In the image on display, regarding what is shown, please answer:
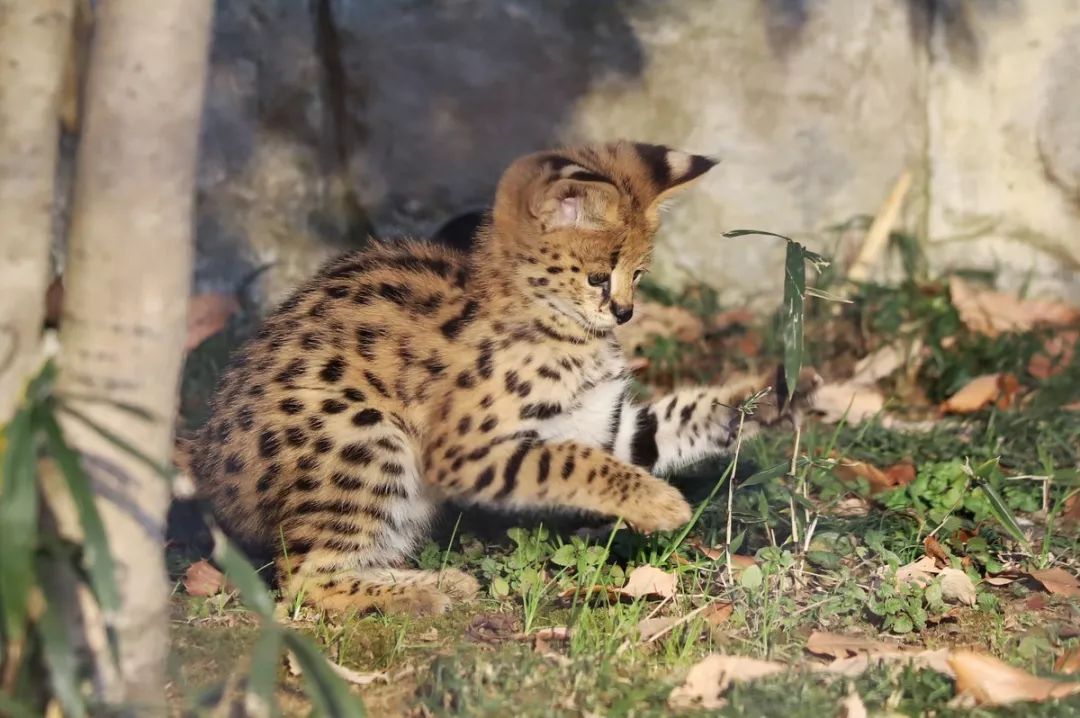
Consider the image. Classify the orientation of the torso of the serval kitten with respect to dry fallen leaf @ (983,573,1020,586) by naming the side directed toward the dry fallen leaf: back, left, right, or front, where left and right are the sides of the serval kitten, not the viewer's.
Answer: front

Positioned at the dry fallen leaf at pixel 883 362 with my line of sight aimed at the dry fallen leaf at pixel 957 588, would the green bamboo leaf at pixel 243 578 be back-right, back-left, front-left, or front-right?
front-right

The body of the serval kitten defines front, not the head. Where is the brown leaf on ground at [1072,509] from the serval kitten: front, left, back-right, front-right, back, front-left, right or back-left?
front

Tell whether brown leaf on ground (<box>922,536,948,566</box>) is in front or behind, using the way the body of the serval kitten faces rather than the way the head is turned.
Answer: in front

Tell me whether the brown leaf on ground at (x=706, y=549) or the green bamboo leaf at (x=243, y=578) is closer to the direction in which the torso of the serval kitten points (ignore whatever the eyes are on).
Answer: the brown leaf on ground

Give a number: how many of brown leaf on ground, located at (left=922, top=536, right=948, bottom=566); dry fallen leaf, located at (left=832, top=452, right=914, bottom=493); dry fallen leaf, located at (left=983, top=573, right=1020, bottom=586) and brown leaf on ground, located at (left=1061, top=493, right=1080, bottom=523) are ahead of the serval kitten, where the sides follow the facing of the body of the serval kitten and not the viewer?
4

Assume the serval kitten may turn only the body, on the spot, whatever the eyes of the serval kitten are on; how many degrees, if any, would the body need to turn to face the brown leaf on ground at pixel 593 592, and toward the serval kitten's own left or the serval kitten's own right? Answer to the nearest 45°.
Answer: approximately 45° to the serval kitten's own right

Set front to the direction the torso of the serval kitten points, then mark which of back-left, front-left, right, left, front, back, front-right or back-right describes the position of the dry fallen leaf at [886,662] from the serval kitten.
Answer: front-right

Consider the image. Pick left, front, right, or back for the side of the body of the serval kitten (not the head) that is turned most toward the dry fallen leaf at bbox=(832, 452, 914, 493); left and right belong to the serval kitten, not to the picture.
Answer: front

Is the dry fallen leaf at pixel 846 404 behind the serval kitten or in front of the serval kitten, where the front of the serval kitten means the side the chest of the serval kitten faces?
in front

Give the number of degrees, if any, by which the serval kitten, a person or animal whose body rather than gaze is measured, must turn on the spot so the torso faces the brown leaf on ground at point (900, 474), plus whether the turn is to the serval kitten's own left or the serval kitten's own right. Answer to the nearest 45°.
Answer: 0° — it already faces it

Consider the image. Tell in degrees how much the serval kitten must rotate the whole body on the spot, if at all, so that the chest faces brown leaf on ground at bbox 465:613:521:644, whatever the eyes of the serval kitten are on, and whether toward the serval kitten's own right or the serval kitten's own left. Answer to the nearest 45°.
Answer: approximately 90° to the serval kitten's own right

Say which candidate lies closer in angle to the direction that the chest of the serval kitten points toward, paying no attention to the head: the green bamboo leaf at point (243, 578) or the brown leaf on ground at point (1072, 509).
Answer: the brown leaf on ground

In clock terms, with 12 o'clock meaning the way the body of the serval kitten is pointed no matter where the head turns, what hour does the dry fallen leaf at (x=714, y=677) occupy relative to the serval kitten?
The dry fallen leaf is roughly at 2 o'clock from the serval kitten.

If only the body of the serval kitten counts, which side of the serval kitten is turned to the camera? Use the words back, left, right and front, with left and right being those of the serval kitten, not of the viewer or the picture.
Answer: right

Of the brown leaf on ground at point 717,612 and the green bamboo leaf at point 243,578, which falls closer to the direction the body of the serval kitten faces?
the brown leaf on ground
